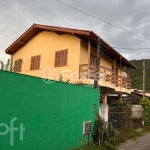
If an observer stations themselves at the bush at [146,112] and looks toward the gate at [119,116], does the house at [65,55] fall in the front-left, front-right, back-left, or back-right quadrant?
front-right

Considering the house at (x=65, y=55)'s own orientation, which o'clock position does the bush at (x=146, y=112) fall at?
The bush is roughly at 10 o'clock from the house.

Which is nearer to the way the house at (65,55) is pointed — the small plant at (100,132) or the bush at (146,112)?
the bush

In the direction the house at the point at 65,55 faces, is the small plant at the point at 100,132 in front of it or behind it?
in front

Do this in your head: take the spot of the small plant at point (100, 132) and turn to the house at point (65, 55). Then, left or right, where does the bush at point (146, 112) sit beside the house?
right
